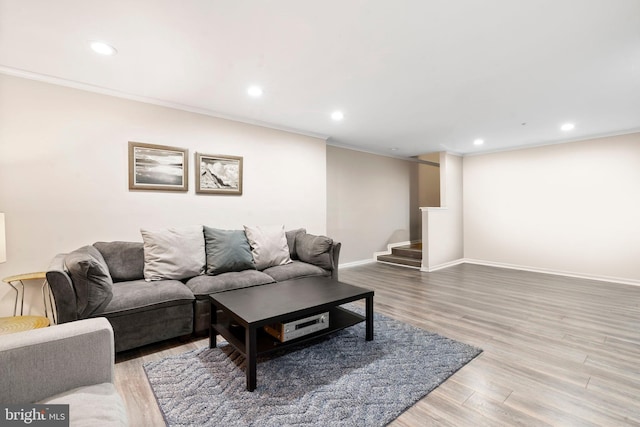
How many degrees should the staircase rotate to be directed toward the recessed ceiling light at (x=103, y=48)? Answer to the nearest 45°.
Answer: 0° — it already faces it

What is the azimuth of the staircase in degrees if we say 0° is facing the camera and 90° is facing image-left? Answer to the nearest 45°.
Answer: approximately 45°

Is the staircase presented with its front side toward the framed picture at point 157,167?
yes

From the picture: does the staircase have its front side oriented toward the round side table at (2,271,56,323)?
yes

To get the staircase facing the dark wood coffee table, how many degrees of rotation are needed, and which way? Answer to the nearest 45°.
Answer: approximately 45° to its left

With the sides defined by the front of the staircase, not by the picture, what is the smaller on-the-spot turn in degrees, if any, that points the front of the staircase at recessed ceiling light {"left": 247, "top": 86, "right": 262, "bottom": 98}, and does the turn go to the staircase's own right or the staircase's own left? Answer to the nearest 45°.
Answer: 0° — it already faces it

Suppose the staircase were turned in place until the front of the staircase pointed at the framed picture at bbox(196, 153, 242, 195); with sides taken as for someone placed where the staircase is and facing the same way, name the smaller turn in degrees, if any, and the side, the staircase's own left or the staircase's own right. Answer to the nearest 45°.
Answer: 0° — it already faces it
